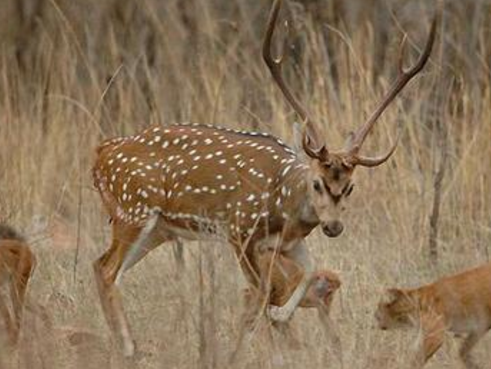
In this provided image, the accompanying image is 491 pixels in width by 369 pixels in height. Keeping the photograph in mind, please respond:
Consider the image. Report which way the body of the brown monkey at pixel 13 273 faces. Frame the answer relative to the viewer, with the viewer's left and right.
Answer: facing to the left of the viewer

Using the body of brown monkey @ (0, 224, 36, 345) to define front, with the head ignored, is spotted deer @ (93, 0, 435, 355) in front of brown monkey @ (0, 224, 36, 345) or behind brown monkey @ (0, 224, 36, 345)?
behind
